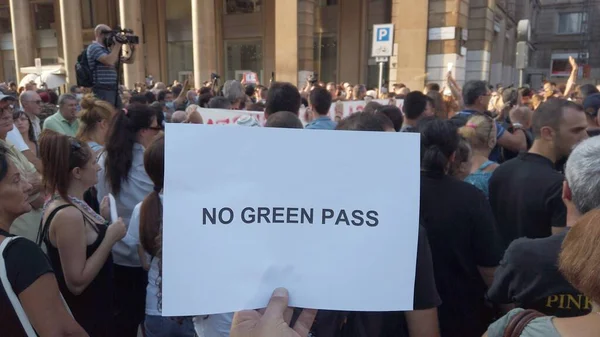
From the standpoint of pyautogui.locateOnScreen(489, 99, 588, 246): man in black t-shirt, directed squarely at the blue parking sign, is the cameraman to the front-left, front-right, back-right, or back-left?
front-left

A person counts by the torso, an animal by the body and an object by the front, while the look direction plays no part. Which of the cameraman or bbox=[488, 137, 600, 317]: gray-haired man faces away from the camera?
the gray-haired man

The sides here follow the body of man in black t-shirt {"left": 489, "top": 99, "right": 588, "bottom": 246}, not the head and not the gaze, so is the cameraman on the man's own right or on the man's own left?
on the man's own left

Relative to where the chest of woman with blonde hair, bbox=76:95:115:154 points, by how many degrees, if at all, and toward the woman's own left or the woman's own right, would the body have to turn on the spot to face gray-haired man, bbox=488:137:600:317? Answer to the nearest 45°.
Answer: approximately 90° to the woman's own right

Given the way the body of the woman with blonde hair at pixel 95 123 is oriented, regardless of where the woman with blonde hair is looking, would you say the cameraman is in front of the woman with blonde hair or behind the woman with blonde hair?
in front

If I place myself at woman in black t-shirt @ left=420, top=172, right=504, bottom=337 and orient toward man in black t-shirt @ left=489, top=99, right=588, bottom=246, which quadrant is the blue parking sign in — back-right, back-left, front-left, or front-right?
front-left

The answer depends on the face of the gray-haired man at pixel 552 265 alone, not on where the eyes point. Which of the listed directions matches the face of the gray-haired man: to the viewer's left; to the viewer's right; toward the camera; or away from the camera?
away from the camera

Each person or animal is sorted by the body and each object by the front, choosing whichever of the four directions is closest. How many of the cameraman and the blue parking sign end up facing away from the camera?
0

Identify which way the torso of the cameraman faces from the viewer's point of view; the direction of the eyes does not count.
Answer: to the viewer's right

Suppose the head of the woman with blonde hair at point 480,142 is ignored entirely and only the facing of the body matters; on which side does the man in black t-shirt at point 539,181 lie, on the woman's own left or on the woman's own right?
on the woman's own right

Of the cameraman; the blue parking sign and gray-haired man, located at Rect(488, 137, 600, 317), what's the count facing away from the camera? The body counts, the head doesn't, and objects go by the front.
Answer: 1

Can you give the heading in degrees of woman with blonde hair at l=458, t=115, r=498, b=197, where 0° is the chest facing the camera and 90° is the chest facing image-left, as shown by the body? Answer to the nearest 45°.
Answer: approximately 225°

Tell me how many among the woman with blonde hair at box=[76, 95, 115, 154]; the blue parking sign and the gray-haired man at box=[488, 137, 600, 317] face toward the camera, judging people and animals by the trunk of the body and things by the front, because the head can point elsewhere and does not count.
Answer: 1

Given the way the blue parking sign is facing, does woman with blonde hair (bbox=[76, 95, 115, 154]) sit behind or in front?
in front

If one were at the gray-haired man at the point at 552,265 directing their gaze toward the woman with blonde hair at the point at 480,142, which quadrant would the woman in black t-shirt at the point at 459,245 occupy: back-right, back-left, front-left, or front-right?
front-left

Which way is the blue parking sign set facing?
toward the camera

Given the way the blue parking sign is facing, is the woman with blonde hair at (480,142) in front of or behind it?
in front
